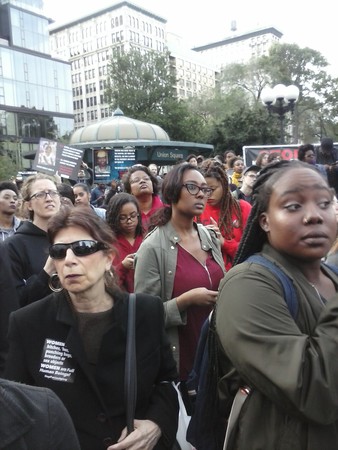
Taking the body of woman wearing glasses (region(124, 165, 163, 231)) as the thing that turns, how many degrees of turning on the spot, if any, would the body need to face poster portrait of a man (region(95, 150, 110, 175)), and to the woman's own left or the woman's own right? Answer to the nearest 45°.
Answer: approximately 180°

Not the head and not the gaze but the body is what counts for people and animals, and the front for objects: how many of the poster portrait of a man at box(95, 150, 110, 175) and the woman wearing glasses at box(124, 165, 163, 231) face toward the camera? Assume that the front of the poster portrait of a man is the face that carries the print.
2

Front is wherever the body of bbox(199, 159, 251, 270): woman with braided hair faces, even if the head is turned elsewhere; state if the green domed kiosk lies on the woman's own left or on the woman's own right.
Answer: on the woman's own right

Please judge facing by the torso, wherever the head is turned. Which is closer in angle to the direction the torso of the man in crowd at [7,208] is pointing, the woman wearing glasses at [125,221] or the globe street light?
the woman wearing glasses

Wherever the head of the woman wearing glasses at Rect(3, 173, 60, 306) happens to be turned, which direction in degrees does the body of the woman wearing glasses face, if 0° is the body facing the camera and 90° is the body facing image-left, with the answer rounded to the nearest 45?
approximately 315°

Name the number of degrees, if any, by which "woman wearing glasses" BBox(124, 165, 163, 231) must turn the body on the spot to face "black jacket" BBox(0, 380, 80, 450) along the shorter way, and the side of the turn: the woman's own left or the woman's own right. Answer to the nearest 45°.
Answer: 0° — they already face it

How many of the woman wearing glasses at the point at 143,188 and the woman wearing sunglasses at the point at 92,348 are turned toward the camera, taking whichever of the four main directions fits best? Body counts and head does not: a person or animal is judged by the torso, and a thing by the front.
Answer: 2
